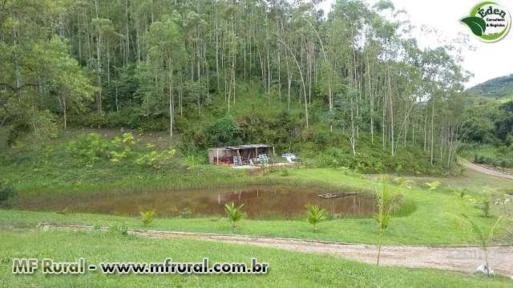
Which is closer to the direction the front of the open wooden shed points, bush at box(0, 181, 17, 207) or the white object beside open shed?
the bush

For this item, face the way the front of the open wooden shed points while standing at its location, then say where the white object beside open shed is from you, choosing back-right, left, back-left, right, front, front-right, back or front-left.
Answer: left

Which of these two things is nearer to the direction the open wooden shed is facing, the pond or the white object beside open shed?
the pond

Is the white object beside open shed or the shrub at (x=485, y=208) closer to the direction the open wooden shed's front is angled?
the shrub

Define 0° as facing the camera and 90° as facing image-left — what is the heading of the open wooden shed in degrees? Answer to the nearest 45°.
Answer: approximately 0°

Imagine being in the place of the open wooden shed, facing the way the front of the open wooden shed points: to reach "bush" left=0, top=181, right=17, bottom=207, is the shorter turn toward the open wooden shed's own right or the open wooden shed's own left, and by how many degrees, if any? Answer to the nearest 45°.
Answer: approximately 45° to the open wooden shed's own right

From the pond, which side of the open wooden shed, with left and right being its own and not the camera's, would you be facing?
front

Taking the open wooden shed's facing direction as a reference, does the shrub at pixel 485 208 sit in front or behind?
in front
